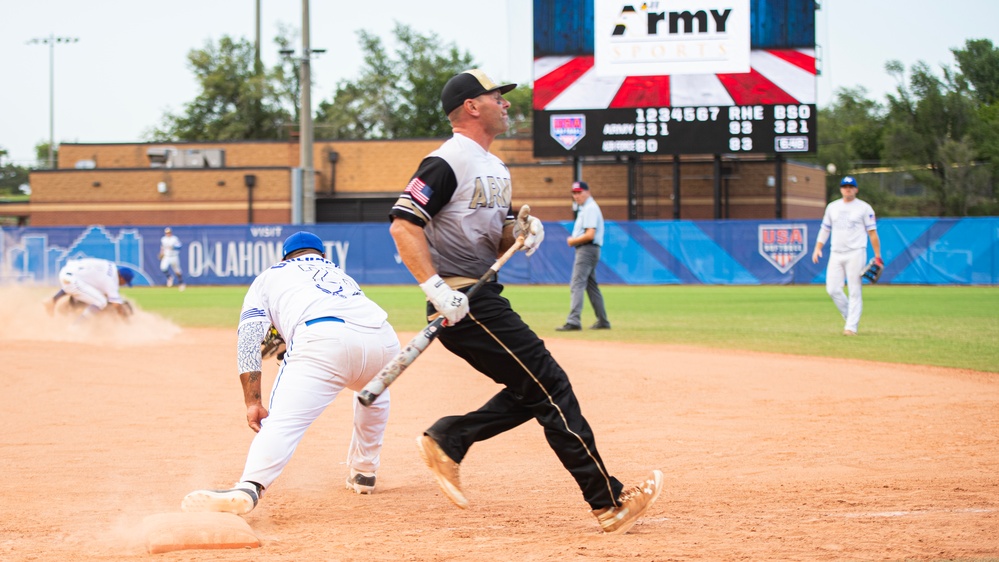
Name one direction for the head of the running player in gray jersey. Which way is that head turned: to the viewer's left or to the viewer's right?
to the viewer's right

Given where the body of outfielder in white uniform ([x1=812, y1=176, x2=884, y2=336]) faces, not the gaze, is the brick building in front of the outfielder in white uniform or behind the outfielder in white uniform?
behind

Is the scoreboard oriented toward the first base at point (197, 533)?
yes

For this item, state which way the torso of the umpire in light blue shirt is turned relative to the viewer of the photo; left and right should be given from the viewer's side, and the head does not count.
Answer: facing to the left of the viewer

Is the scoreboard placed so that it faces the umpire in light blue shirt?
yes

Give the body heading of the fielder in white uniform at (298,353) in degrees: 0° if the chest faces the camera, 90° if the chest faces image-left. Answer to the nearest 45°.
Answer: approximately 135°

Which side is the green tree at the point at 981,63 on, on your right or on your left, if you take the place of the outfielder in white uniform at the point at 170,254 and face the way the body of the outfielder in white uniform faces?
on your left

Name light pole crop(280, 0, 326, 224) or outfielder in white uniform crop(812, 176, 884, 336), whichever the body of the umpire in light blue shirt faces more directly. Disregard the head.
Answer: the light pole
